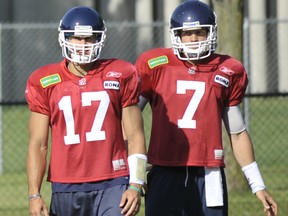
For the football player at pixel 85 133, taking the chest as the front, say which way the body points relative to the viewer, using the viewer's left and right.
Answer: facing the viewer

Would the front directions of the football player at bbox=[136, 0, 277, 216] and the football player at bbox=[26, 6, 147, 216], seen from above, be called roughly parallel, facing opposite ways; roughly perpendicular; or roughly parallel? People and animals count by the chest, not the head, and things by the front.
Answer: roughly parallel

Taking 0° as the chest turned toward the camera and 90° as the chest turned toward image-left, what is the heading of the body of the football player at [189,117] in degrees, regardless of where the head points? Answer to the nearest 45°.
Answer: approximately 0°

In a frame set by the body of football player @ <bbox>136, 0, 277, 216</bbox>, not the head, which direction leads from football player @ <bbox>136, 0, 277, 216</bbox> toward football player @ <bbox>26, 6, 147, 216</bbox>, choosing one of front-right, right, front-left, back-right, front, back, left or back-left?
front-right

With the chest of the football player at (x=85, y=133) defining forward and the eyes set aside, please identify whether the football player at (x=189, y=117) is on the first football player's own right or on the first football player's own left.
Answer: on the first football player's own left

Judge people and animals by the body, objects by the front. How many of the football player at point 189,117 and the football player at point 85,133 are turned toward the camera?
2
